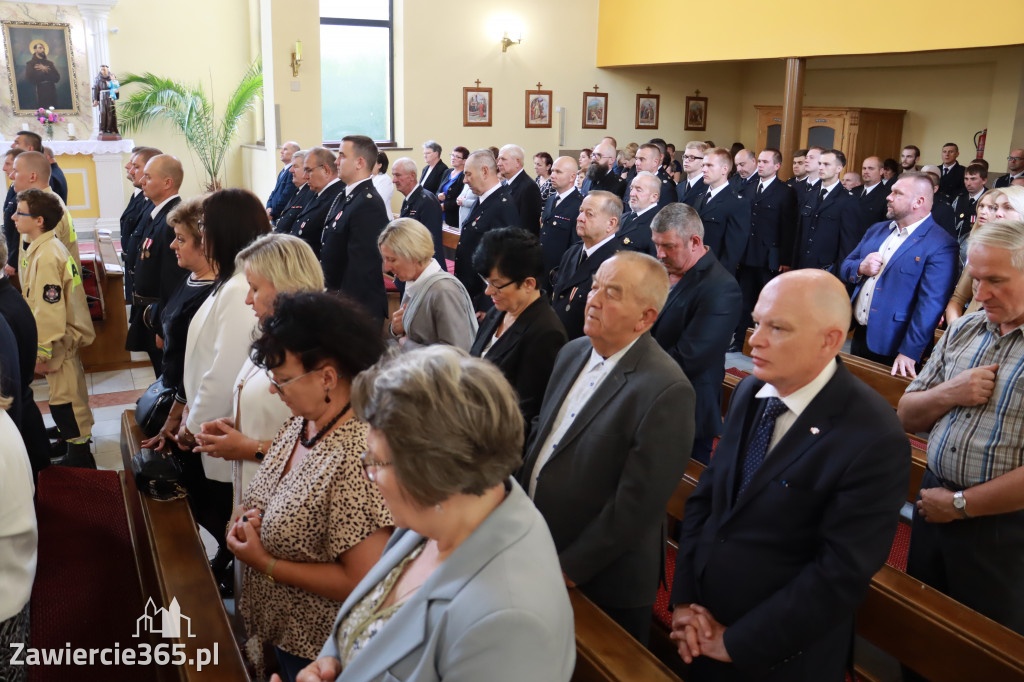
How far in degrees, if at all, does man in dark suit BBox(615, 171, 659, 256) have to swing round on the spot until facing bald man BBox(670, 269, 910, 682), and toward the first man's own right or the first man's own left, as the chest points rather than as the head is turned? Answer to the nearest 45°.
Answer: approximately 45° to the first man's own left

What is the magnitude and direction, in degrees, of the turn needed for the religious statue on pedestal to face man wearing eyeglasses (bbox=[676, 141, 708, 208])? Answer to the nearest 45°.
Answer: approximately 45° to its left

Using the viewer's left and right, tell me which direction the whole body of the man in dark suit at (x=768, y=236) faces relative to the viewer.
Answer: facing the viewer and to the left of the viewer

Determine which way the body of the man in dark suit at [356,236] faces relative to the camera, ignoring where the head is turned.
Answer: to the viewer's left

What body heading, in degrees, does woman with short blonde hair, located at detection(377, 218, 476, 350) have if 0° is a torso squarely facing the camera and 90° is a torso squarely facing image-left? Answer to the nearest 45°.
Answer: approximately 90°

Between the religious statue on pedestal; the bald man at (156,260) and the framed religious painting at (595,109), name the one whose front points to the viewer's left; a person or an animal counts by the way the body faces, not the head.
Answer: the bald man

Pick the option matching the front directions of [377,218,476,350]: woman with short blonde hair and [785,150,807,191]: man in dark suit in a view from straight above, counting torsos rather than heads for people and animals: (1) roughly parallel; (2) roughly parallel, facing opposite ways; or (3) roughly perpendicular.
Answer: roughly parallel

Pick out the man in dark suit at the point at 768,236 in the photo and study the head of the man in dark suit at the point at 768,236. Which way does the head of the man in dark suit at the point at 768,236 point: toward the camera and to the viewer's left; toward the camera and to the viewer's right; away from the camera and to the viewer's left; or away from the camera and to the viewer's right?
toward the camera and to the viewer's left

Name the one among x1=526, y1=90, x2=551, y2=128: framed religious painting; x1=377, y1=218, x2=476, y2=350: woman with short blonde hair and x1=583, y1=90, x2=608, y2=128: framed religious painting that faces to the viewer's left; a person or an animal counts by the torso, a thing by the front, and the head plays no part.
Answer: the woman with short blonde hair

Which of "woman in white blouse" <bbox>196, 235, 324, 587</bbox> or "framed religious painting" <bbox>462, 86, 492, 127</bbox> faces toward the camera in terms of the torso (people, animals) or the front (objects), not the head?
the framed religious painting

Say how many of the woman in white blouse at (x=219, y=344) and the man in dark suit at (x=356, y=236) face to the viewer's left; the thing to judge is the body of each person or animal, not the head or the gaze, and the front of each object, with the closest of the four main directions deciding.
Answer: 2

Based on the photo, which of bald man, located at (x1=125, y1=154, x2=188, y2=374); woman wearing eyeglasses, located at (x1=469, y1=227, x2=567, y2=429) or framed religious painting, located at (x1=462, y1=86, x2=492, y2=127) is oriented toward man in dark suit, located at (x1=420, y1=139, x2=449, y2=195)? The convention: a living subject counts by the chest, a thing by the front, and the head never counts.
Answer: the framed religious painting

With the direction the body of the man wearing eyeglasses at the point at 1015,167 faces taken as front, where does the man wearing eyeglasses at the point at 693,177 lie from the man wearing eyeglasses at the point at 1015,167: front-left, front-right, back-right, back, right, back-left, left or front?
front

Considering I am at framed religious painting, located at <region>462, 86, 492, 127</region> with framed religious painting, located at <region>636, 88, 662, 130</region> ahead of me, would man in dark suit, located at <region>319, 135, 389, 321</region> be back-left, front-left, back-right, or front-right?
back-right

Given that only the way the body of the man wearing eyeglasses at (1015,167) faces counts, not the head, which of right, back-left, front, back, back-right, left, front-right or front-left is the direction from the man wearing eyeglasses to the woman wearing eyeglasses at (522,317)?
front-left

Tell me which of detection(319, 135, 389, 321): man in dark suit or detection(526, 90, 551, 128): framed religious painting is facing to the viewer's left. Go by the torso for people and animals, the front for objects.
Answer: the man in dark suit

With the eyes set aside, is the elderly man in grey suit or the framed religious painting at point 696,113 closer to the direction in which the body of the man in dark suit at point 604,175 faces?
the elderly man in grey suit

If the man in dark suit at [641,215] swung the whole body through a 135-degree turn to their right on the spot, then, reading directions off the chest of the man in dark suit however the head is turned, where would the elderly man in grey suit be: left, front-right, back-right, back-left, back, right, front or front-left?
back

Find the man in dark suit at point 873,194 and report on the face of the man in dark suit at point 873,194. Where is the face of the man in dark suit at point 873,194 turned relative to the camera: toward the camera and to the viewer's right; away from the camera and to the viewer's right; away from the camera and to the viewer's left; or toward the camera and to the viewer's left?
toward the camera and to the viewer's left

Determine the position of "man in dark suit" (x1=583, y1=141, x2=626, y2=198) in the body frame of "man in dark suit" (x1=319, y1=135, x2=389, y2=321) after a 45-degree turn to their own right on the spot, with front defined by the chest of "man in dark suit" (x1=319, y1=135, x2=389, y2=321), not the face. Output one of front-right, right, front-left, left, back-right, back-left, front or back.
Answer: right

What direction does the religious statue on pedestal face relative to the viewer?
toward the camera

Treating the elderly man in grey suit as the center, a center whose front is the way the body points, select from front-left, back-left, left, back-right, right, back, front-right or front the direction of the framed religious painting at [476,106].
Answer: back-right
